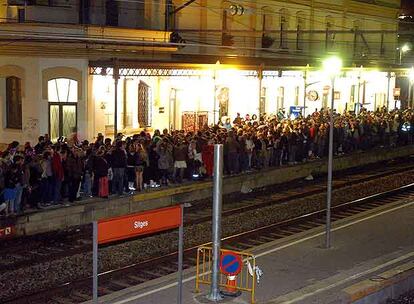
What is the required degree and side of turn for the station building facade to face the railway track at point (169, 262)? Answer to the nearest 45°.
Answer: approximately 45° to its right

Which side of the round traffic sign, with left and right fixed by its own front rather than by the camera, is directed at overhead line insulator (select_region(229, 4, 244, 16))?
back

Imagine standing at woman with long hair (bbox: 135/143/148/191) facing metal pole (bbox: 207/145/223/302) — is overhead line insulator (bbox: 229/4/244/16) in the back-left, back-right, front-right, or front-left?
back-left

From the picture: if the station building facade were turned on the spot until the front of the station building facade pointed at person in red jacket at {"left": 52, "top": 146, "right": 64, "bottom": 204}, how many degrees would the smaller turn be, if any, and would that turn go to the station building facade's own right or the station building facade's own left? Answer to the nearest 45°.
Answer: approximately 45° to the station building facade's own right

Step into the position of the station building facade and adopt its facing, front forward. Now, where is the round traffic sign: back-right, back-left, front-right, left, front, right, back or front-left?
front-right

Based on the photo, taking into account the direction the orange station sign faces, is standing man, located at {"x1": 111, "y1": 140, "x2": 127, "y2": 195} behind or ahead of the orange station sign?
behind

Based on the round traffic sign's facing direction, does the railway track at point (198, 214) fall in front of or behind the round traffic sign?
behind

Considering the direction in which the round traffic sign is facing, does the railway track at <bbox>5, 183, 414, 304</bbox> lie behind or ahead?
behind

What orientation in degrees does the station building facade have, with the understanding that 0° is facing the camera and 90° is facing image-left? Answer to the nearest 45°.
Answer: approximately 315°

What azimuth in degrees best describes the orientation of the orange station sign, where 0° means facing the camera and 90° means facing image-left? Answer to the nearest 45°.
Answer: approximately 315°

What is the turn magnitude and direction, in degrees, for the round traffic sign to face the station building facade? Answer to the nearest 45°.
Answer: approximately 180°

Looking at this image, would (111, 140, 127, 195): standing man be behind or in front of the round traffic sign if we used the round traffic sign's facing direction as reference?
behind

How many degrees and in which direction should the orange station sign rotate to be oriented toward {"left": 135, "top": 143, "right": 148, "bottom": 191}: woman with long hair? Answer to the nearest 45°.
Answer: approximately 135° to its left
